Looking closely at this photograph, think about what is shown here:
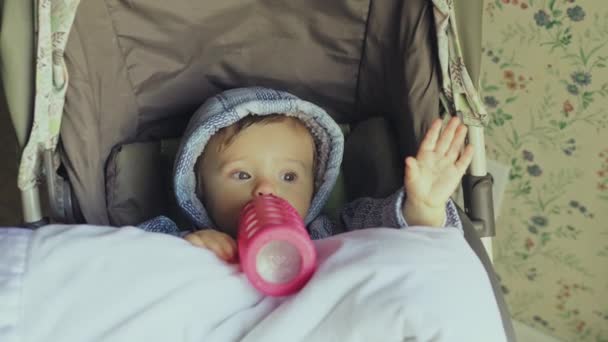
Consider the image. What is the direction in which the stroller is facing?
toward the camera

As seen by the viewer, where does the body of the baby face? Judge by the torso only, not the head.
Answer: toward the camera
